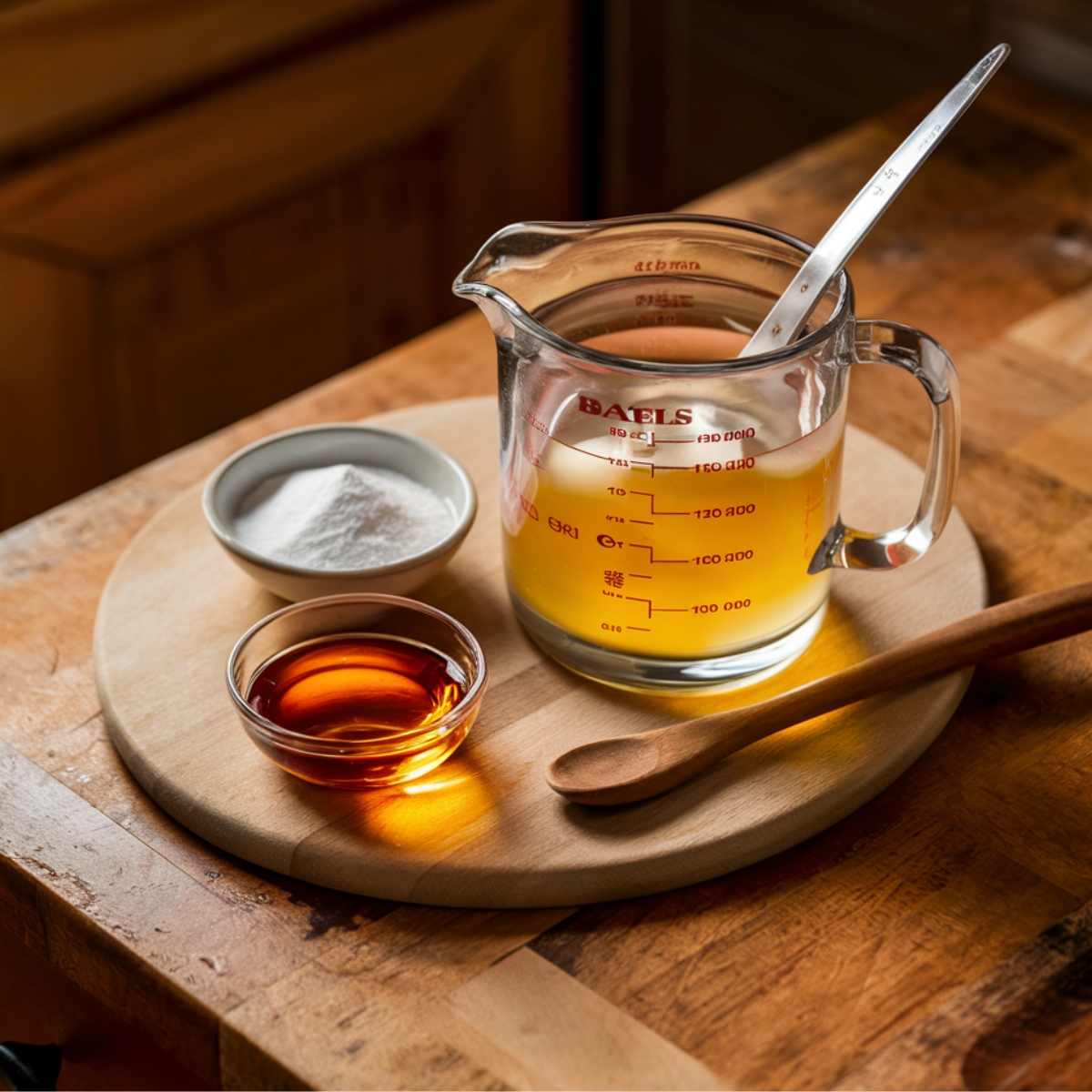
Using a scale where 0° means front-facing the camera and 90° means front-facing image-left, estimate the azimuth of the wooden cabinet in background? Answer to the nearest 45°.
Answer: approximately 315°

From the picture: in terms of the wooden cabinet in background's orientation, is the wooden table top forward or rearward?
forward

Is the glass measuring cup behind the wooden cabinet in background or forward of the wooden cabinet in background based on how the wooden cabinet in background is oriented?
forward

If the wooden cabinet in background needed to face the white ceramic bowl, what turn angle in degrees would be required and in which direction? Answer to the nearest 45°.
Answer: approximately 45° to its right

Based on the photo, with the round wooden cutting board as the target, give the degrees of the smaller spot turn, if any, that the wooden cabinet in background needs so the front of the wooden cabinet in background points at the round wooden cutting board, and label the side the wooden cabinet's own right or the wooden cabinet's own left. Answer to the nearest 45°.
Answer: approximately 45° to the wooden cabinet's own right
